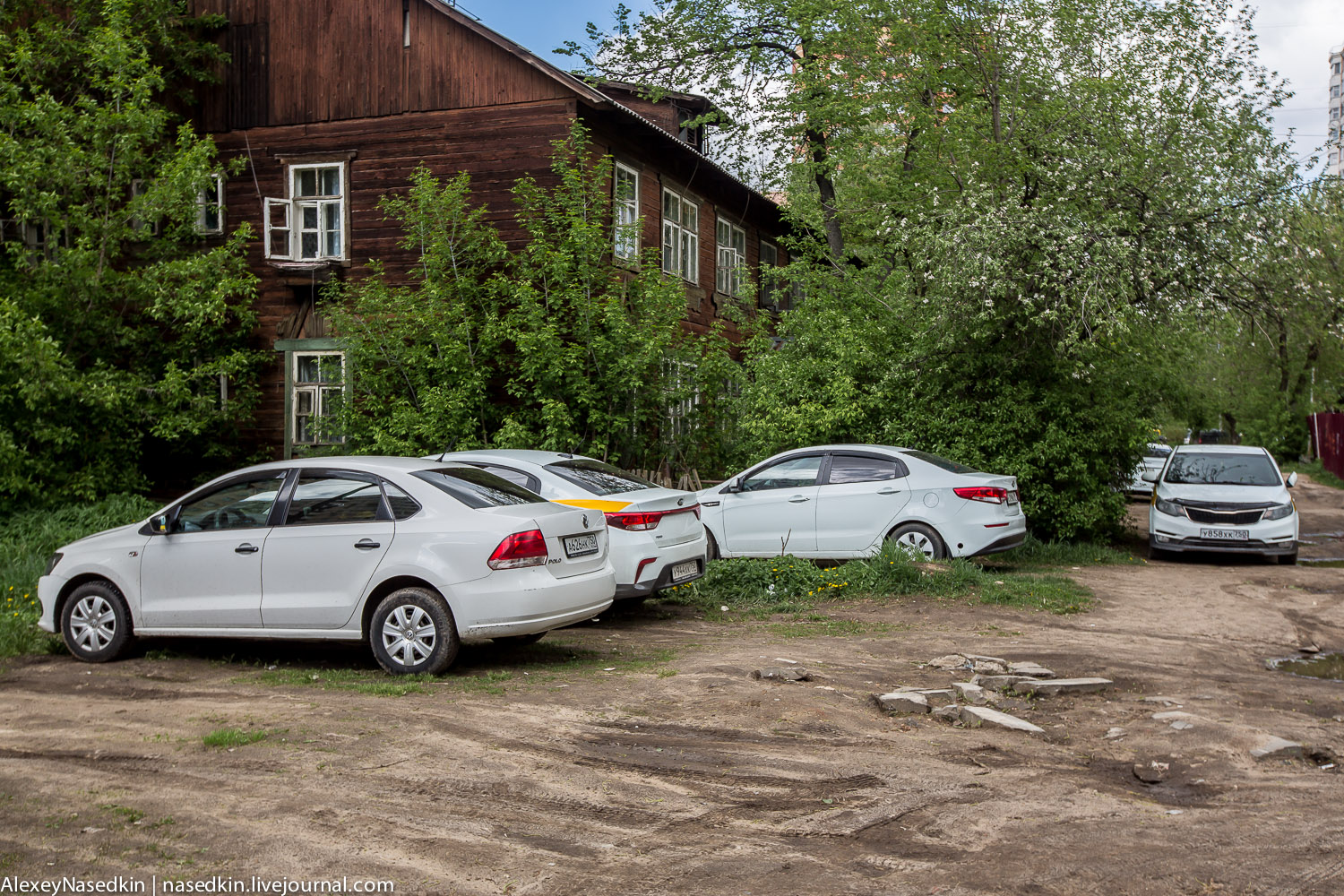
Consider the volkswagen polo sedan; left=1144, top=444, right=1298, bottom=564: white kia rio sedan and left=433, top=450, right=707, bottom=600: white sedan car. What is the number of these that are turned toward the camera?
1

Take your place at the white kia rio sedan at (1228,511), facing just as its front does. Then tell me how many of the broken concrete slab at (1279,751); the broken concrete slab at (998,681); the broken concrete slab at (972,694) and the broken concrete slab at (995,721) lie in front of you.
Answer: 4

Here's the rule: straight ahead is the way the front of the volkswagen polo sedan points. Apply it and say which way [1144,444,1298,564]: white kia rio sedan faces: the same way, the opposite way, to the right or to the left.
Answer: to the left

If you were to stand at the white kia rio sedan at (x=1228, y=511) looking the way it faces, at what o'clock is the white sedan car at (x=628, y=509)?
The white sedan car is roughly at 1 o'clock from the white kia rio sedan.

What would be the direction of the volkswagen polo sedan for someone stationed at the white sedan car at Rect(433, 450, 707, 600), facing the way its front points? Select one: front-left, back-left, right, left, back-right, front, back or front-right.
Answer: left

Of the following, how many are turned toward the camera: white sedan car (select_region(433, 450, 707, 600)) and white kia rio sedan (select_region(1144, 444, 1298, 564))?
1

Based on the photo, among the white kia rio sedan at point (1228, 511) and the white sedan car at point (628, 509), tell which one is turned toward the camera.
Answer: the white kia rio sedan

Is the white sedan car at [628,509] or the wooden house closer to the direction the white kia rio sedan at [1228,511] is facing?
the white sedan car

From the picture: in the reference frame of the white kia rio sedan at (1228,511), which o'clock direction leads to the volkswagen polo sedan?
The volkswagen polo sedan is roughly at 1 o'clock from the white kia rio sedan.

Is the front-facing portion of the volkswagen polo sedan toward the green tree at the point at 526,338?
no

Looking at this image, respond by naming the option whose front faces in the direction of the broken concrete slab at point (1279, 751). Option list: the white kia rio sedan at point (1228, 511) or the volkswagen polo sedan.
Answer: the white kia rio sedan

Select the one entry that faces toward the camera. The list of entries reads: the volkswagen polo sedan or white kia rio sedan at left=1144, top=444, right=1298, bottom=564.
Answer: the white kia rio sedan

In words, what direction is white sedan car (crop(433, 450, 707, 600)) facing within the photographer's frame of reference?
facing away from the viewer and to the left of the viewer

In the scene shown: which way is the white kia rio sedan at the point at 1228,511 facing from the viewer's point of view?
toward the camera

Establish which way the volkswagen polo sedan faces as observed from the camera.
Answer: facing away from the viewer and to the left of the viewer

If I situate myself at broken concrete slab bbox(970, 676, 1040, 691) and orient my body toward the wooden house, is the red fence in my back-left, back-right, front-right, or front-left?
front-right

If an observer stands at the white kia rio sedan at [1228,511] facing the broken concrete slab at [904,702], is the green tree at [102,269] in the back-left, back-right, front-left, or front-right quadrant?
front-right

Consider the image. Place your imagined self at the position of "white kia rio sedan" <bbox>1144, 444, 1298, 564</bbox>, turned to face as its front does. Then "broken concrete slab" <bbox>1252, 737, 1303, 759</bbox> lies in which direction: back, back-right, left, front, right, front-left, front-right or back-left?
front
